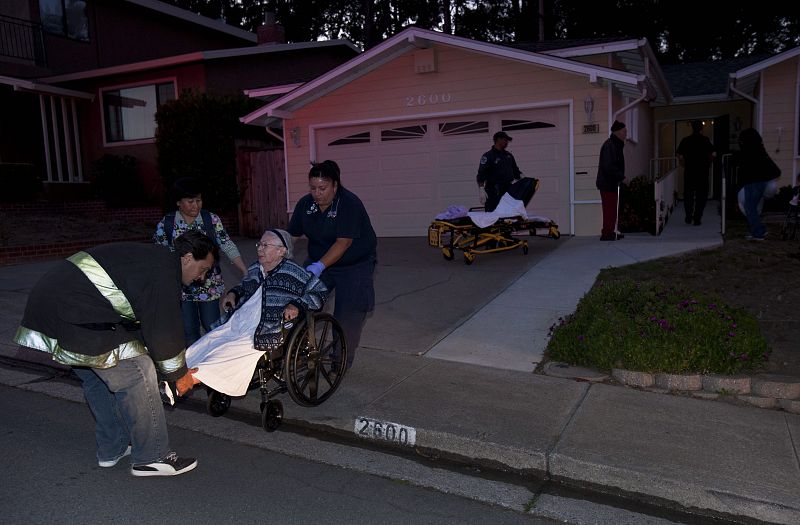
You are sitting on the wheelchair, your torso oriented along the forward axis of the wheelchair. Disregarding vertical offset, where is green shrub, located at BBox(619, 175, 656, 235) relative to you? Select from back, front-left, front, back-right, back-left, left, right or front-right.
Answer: back

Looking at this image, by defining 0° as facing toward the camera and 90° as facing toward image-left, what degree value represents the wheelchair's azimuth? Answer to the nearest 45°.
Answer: approximately 45°

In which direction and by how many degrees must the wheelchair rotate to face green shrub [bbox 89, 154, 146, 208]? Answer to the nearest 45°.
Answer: approximately 135° to its right

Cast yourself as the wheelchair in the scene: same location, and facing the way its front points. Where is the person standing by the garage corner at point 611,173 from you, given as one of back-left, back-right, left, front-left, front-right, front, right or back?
back

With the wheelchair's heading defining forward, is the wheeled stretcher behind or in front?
behind

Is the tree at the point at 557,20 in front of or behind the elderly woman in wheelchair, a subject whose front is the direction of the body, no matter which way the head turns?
behind
